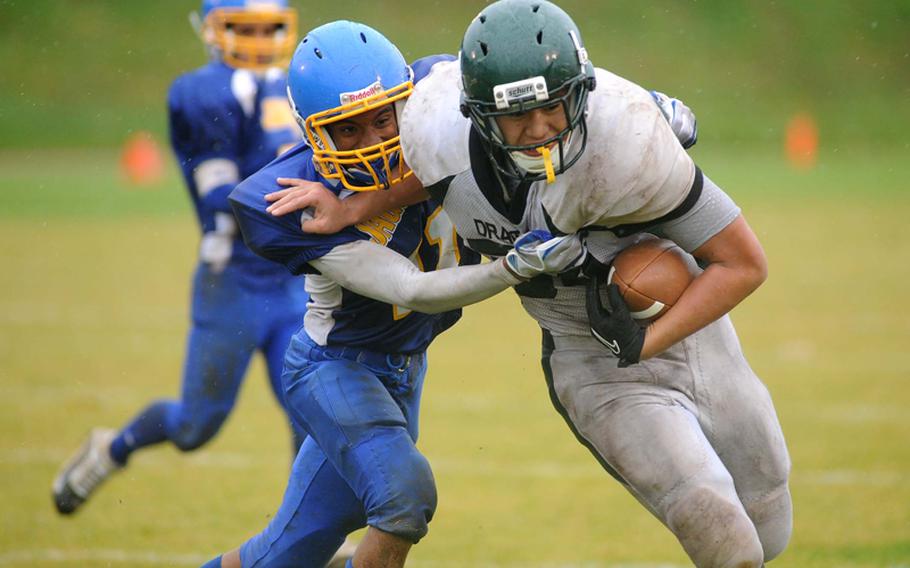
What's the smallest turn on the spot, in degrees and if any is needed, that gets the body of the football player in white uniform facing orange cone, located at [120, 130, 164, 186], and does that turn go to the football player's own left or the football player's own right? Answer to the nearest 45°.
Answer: approximately 135° to the football player's own right

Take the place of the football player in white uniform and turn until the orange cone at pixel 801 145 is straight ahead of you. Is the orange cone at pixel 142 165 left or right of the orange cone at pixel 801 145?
left

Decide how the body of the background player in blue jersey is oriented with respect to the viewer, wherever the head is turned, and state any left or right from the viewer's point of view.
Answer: facing the viewer and to the right of the viewer

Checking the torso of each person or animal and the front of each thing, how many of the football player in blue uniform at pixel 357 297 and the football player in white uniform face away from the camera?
0

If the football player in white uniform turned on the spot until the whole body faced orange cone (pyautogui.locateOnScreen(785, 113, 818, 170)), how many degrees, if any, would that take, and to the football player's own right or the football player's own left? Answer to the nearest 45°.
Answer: approximately 180°

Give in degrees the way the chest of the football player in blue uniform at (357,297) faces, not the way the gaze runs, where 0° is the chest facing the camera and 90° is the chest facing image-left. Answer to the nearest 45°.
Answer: approximately 315°

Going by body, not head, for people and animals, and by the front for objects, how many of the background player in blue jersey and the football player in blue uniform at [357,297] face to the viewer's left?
0

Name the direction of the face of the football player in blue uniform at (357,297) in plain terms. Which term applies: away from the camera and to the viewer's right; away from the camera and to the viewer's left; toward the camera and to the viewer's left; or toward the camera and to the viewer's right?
toward the camera and to the viewer's right

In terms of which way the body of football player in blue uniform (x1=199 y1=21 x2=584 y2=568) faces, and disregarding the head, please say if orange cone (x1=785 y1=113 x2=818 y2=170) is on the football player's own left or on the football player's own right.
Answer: on the football player's own left

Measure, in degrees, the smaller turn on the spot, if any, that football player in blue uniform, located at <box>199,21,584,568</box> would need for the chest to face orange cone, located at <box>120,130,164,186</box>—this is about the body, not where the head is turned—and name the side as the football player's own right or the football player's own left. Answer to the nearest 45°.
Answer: approximately 135° to the football player's own left

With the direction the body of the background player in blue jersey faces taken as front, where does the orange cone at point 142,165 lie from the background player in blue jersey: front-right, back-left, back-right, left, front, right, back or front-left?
back-left

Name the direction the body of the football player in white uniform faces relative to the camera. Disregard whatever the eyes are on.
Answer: toward the camera
